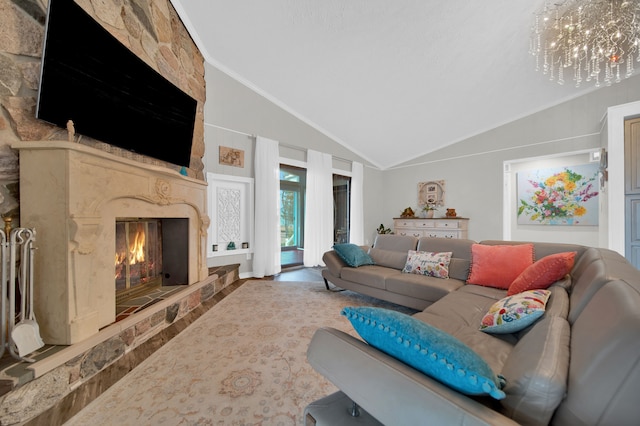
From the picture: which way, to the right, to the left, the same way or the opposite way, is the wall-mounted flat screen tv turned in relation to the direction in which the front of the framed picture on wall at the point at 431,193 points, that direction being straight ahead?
to the left

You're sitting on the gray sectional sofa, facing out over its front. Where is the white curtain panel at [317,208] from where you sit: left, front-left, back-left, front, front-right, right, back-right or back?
right

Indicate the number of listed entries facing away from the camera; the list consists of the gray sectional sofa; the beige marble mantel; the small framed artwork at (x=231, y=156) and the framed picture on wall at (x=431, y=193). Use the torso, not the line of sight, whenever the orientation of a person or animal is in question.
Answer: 0

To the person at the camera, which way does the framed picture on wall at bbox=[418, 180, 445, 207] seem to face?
facing the viewer

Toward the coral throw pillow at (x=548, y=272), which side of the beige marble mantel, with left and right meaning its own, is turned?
front

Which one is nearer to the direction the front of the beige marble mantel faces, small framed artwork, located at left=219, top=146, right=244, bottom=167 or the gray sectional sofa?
the gray sectional sofa

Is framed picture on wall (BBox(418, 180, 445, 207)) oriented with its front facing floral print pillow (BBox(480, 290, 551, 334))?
yes

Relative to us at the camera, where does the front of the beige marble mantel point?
facing the viewer and to the right of the viewer

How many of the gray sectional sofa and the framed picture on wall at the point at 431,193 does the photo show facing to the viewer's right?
0

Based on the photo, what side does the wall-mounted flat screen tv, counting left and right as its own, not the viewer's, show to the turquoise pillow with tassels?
front

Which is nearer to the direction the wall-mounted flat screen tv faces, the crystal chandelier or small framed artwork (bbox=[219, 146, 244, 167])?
the crystal chandelier

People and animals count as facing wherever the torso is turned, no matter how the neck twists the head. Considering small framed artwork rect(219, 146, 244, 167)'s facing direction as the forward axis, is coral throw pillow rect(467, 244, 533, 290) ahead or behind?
ahead

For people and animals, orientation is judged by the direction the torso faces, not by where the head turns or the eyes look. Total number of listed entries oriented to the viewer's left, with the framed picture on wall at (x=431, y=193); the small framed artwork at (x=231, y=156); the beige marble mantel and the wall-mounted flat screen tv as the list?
0

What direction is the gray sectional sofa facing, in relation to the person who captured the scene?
facing the viewer and to the left of the viewer

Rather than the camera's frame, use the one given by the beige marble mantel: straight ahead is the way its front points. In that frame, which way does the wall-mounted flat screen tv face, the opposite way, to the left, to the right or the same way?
the same way

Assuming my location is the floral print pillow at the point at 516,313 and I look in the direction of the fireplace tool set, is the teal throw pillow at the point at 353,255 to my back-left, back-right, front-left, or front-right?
front-right
